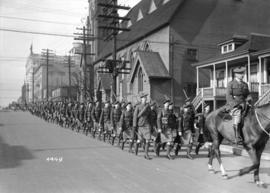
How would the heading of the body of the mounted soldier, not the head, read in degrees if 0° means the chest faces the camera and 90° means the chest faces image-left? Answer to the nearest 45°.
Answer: approximately 315°

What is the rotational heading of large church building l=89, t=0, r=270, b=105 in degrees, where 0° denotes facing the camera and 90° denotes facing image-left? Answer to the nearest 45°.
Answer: approximately 45°

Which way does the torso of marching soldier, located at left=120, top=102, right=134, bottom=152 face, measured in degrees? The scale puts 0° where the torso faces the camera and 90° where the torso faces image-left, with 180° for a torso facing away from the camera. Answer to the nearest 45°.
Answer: approximately 315°

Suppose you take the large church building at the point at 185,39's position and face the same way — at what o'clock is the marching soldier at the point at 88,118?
The marching soldier is roughly at 11 o'clock from the large church building.

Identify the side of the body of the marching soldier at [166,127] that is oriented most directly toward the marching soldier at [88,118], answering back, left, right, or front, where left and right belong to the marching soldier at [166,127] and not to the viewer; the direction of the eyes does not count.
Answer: back

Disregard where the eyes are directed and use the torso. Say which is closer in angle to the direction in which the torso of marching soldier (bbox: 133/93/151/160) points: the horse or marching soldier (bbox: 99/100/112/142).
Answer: the horse

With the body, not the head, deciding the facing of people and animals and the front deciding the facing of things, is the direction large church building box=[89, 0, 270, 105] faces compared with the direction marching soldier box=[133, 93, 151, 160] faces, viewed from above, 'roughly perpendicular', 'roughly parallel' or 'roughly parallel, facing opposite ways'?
roughly perpendicular

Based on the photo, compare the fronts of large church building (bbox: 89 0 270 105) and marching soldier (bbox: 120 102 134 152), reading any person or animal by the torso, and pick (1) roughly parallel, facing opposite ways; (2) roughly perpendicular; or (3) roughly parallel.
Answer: roughly perpendicular

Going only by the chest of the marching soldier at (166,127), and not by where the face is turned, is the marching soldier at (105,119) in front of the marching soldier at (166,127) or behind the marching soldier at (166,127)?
behind

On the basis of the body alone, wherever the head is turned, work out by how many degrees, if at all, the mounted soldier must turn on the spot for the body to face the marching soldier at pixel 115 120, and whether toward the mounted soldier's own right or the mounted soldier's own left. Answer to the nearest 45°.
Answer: approximately 180°

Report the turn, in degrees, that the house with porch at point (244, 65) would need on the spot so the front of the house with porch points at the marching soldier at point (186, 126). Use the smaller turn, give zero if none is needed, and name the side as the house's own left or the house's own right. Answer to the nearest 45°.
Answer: approximately 45° to the house's own left

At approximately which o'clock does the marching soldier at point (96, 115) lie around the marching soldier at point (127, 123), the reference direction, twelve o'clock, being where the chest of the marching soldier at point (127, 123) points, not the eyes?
the marching soldier at point (96, 115) is roughly at 7 o'clock from the marching soldier at point (127, 123).
